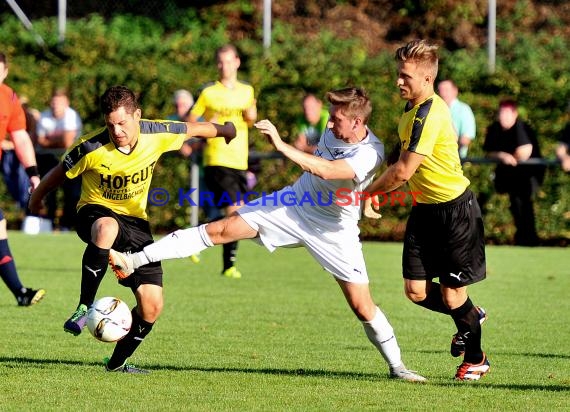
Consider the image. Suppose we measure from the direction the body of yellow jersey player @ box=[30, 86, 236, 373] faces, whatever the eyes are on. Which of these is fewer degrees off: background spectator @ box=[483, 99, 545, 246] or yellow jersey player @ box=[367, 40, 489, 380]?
the yellow jersey player

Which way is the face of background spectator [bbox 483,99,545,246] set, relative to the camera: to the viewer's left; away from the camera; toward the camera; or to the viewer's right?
toward the camera

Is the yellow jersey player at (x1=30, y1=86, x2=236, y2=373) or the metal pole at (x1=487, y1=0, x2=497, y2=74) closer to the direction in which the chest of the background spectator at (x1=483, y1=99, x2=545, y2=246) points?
the yellow jersey player

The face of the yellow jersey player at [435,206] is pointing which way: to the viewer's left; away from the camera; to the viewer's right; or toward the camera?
to the viewer's left

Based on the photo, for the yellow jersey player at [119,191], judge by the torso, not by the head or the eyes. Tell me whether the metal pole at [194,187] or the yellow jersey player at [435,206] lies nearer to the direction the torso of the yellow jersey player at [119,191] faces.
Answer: the yellow jersey player

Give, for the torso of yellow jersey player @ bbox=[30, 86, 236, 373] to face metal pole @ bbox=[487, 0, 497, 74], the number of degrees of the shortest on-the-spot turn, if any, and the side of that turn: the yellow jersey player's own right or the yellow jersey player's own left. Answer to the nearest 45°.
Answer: approximately 135° to the yellow jersey player's own left

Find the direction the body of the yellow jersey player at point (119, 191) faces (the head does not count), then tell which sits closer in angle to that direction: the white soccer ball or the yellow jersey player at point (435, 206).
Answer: the white soccer ball

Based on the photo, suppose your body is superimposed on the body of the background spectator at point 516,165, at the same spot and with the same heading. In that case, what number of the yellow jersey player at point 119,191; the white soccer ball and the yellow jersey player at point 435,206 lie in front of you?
3

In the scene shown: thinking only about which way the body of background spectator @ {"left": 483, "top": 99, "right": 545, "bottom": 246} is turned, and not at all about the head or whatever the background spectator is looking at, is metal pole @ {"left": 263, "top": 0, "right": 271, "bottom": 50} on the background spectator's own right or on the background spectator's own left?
on the background spectator's own right

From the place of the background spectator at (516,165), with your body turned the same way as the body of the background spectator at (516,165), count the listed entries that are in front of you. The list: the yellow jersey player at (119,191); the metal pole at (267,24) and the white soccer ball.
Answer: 2

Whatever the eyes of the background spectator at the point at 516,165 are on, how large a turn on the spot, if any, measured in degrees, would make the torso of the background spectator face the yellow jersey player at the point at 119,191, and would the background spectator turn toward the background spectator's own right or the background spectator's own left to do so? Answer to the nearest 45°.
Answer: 0° — they already face them

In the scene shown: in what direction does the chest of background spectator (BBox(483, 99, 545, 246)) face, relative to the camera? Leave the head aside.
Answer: toward the camera

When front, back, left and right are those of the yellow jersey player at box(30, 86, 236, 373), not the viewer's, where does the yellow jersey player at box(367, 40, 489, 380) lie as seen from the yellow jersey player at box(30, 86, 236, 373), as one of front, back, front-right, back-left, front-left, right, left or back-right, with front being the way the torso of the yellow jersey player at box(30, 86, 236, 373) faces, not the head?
left

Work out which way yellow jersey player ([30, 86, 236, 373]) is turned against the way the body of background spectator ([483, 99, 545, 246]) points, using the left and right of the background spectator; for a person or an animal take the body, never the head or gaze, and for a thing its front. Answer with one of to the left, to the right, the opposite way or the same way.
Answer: the same way

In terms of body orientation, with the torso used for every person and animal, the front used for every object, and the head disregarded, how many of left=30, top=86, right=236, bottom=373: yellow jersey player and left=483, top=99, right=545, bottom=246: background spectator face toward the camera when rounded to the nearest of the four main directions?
2

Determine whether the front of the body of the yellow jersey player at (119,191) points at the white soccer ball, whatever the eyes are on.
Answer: yes

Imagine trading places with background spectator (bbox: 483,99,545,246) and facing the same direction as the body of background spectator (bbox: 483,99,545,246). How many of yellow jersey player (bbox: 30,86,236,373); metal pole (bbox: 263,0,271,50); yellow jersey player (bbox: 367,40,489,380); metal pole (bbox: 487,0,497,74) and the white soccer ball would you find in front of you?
3
